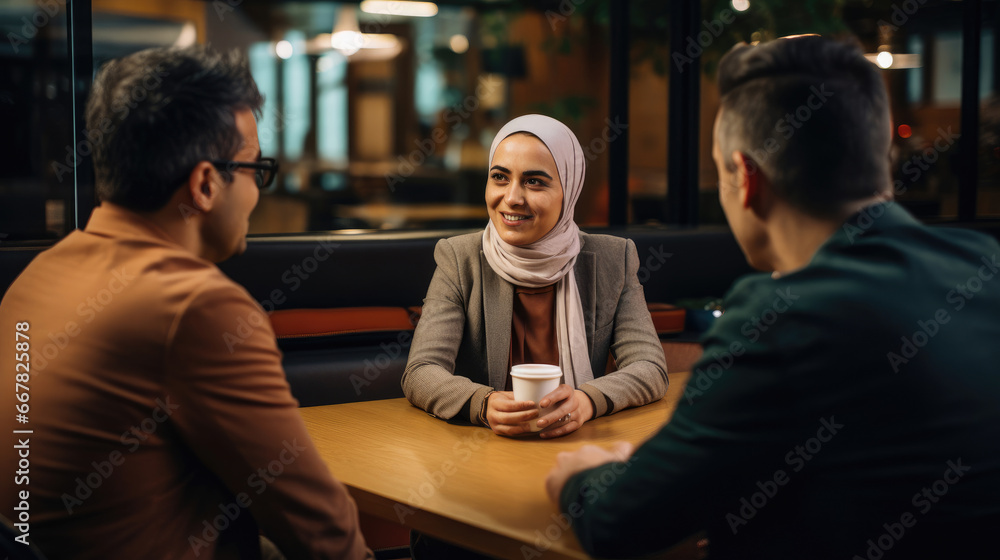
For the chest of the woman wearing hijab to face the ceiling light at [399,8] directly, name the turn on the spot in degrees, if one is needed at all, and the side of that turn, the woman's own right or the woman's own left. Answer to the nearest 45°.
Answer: approximately 180°

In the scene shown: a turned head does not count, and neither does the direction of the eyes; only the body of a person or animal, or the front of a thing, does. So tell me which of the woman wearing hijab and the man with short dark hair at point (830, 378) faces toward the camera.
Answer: the woman wearing hijab

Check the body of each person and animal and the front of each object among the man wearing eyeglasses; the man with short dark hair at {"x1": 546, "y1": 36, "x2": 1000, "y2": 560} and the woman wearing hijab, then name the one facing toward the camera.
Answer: the woman wearing hijab

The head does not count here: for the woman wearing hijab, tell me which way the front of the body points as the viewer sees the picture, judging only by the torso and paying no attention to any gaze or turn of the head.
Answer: toward the camera

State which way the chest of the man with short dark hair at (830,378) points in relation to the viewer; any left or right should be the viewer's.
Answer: facing away from the viewer and to the left of the viewer

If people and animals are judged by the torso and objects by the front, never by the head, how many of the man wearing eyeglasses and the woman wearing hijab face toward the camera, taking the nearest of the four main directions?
1

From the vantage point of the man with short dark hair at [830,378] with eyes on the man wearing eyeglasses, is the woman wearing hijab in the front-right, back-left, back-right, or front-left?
front-right

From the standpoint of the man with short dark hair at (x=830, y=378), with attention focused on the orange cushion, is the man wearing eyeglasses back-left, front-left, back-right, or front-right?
front-left

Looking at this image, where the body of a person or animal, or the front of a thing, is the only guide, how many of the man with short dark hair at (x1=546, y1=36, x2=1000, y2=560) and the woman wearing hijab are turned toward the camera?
1

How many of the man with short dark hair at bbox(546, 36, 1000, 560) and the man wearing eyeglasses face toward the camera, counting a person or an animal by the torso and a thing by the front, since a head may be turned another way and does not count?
0

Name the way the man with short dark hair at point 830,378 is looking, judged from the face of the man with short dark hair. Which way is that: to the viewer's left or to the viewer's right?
to the viewer's left

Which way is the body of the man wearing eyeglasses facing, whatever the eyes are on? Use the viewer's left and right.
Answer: facing away from the viewer and to the right of the viewer

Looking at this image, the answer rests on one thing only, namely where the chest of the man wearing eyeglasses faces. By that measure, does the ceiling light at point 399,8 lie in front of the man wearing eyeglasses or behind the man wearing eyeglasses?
in front

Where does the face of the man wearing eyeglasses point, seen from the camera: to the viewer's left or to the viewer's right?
to the viewer's right
